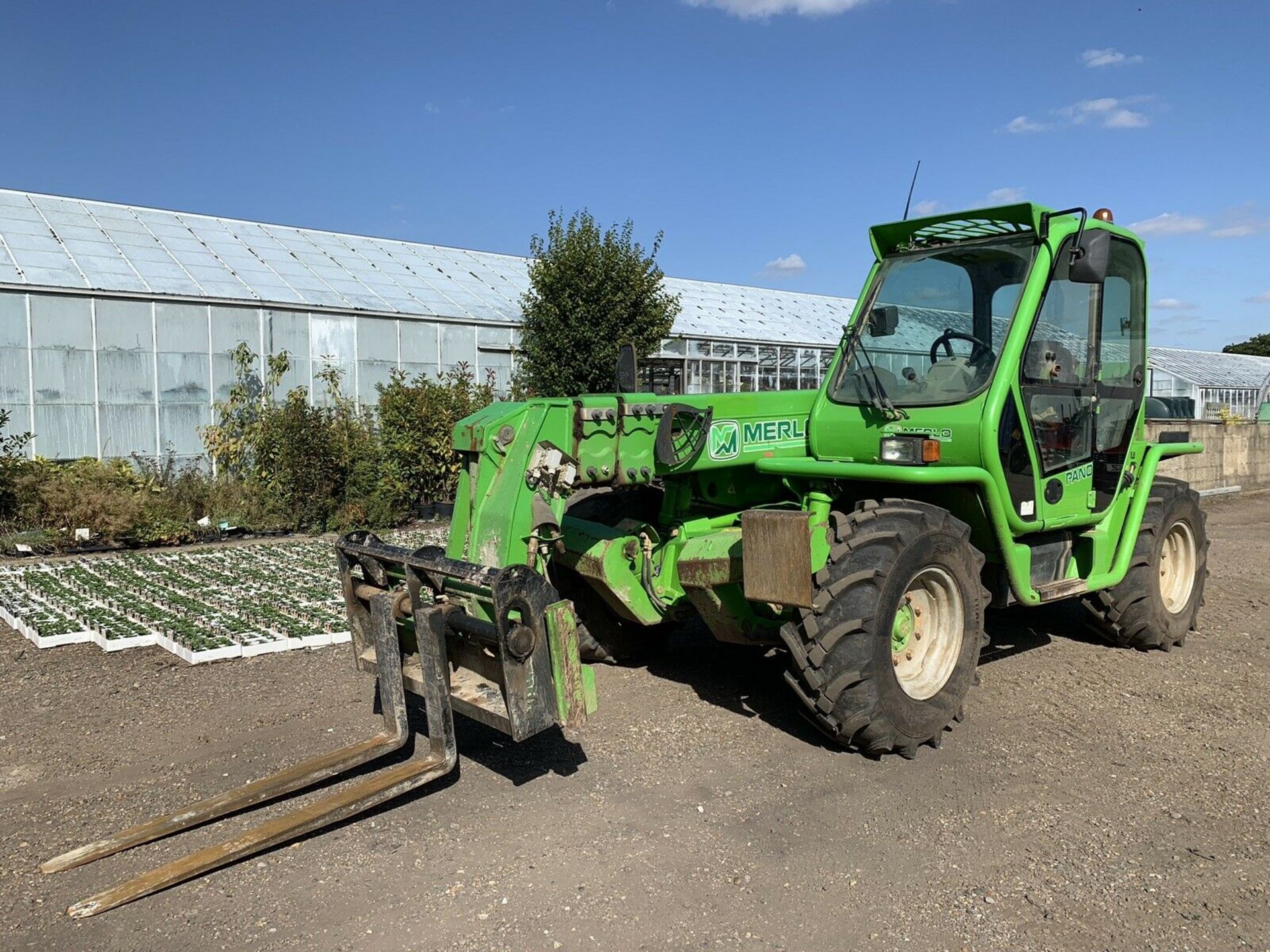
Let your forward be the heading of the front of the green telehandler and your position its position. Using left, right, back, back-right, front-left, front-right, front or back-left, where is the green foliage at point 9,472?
right

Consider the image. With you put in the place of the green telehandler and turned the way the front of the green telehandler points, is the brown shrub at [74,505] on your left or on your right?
on your right

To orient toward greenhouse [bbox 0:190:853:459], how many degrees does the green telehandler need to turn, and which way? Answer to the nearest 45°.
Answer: approximately 90° to its right

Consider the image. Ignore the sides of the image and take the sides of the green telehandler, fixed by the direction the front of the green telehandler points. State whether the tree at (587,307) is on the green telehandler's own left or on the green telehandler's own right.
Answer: on the green telehandler's own right

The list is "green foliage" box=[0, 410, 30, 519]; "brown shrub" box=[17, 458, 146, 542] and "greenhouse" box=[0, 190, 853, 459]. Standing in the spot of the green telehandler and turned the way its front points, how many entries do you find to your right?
3

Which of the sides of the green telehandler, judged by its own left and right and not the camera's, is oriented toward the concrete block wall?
back

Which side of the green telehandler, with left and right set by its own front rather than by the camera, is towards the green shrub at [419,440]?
right

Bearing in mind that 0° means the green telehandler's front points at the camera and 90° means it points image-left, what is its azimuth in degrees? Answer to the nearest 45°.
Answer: approximately 45°
